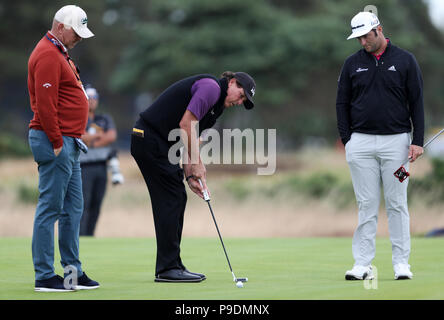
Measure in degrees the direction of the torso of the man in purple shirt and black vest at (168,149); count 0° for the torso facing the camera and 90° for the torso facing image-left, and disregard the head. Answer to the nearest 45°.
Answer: approximately 270°

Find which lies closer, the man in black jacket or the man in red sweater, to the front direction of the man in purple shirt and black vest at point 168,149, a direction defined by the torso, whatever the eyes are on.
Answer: the man in black jacket

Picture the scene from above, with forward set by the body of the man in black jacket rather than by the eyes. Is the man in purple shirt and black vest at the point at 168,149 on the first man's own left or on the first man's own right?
on the first man's own right

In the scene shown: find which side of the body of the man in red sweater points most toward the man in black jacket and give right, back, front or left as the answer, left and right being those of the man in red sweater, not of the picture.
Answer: front

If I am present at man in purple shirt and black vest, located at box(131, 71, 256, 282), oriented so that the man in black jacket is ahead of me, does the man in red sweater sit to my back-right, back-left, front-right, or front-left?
back-right

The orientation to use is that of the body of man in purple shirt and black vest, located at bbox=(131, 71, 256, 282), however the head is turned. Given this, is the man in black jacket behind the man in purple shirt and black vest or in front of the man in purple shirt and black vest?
in front

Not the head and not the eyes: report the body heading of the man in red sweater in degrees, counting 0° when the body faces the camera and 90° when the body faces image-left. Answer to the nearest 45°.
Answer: approximately 270°

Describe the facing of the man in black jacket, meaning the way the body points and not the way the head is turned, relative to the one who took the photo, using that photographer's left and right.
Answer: facing the viewer

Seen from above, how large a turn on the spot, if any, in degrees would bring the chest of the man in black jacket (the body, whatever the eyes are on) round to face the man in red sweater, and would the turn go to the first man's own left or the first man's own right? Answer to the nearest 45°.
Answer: approximately 45° to the first man's own right
